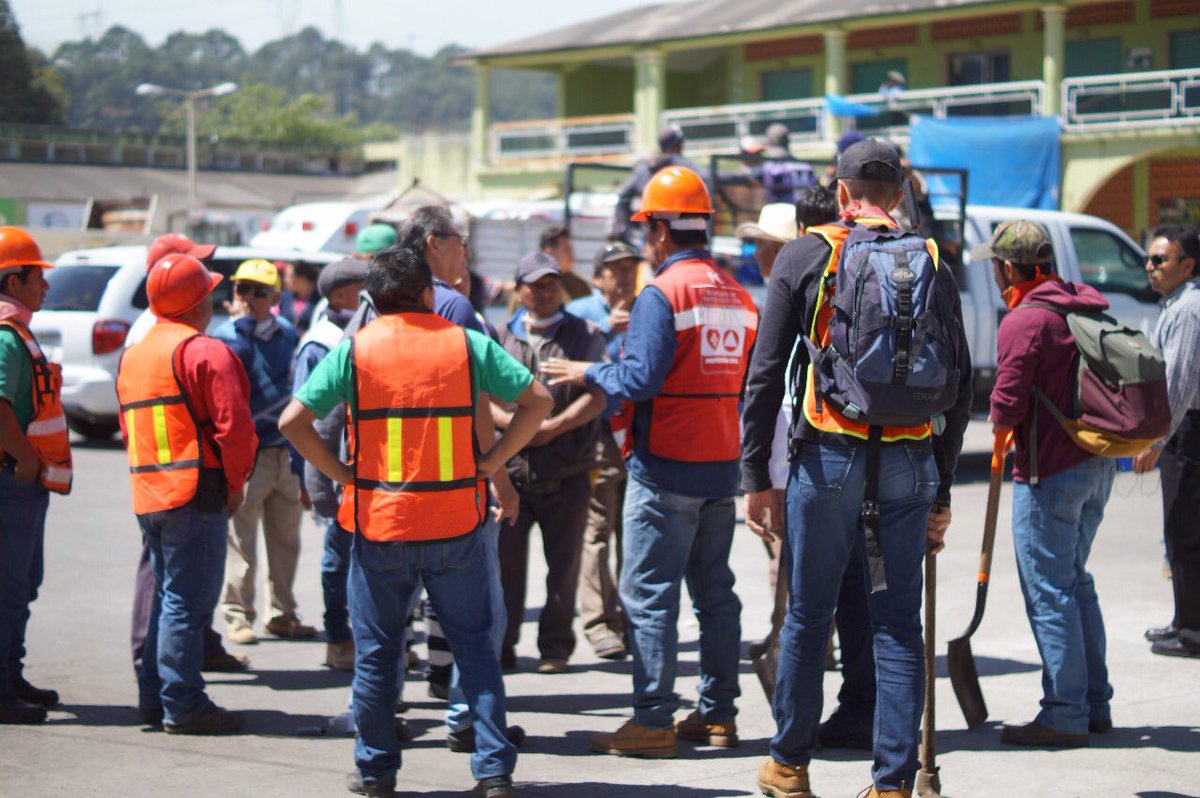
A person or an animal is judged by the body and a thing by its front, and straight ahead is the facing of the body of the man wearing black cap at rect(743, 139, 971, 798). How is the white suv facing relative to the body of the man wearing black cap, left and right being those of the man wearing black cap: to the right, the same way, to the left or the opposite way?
the same way

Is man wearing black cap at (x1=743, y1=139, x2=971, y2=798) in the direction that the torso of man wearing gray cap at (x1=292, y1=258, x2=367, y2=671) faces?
no

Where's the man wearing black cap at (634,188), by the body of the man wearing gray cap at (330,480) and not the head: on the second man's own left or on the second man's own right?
on the second man's own left

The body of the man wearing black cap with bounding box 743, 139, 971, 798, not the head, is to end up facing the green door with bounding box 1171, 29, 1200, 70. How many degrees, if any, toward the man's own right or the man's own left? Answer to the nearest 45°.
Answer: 0° — they already face it

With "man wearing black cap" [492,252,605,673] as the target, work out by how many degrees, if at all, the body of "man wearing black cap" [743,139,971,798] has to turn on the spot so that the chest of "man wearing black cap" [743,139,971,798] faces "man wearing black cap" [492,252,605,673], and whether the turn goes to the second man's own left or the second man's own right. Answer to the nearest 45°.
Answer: approximately 45° to the second man's own left

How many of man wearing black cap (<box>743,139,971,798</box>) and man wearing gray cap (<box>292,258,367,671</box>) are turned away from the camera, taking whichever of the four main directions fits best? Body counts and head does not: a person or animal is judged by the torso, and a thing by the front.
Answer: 1

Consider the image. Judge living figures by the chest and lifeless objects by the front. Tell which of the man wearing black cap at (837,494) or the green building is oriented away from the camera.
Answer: the man wearing black cap

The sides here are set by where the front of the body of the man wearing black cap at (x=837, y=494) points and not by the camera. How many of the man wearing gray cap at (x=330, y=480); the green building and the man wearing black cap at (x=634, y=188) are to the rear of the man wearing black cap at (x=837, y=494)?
0

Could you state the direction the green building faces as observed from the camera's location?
facing the viewer and to the left of the viewer

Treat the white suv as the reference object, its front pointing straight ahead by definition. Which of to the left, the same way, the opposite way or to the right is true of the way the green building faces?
the opposite way

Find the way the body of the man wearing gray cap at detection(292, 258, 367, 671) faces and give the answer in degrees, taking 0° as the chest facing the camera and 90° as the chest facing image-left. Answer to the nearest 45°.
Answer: approximately 270°

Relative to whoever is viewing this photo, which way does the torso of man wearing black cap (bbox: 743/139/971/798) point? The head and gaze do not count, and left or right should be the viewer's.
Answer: facing away from the viewer

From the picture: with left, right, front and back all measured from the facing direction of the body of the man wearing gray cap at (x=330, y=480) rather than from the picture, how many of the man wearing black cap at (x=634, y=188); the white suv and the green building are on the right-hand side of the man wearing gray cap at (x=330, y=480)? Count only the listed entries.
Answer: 0

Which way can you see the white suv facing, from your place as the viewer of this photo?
facing away from the viewer and to the right of the viewer

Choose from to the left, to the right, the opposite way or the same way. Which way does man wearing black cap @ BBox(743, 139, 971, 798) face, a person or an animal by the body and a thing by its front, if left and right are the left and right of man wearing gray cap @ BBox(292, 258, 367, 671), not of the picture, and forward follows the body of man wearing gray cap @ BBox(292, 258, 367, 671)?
to the left

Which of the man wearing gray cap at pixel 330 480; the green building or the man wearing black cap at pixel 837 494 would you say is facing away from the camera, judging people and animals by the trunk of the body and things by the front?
the man wearing black cap at pixel 837 494

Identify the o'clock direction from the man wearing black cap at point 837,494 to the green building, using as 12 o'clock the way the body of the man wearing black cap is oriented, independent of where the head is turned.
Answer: The green building is roughly at 12 o'clock from the man wearing black cap.
